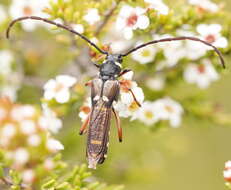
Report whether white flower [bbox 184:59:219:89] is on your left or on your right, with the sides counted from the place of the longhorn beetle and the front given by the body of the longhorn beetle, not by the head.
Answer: on your right

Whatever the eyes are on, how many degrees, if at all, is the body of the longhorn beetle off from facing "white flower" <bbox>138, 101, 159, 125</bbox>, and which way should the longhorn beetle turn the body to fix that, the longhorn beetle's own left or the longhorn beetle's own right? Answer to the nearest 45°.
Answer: approximately 45° to the longhorn beetle's own right

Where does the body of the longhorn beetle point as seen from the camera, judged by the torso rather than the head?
away from the camera

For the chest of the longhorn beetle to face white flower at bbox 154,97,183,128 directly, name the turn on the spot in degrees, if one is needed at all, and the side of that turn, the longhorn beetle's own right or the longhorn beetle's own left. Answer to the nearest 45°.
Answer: approximately 45° to the longhorn beetle's own right

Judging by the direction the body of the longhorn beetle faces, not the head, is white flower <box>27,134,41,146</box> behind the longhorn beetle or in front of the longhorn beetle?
behind
